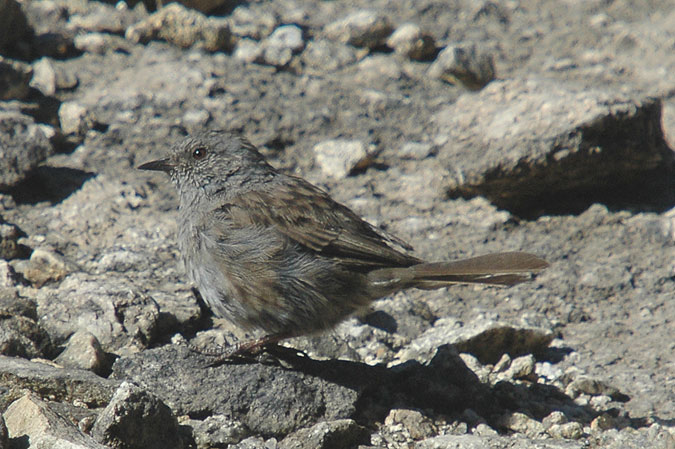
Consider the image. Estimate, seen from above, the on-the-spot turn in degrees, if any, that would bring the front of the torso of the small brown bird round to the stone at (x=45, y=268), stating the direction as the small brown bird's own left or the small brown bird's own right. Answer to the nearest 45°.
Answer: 0° — it already faces it

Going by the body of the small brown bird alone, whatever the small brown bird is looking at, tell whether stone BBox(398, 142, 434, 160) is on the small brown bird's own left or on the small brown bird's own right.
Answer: on the small brown bird's own right

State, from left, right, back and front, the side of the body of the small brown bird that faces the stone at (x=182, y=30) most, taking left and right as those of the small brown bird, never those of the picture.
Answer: right

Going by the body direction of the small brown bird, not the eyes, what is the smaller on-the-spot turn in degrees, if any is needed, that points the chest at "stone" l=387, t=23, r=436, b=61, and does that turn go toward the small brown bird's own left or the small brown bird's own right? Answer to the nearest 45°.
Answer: approximately 90° to the small brown bird's own right

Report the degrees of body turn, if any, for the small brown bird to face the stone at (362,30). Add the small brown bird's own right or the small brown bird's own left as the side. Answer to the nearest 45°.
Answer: approximately 90° to the small brown bird's own right

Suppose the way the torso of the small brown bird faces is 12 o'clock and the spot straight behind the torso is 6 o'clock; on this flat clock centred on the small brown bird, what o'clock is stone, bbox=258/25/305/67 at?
The stone is roughly at 3 o'clock from the small brown bird.

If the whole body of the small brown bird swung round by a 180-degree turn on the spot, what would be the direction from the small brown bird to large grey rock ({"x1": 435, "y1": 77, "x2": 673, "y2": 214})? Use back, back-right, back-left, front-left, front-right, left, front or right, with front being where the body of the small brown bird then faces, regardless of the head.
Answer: front-left

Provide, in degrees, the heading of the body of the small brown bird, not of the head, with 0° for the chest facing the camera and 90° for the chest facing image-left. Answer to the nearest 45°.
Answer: approximately 90°

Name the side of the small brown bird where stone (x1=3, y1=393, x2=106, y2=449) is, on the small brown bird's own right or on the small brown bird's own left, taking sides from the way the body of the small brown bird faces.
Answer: on the small brown bird's own left

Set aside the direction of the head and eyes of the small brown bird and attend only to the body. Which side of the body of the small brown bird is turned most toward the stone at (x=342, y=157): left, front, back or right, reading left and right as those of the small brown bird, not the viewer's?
right
